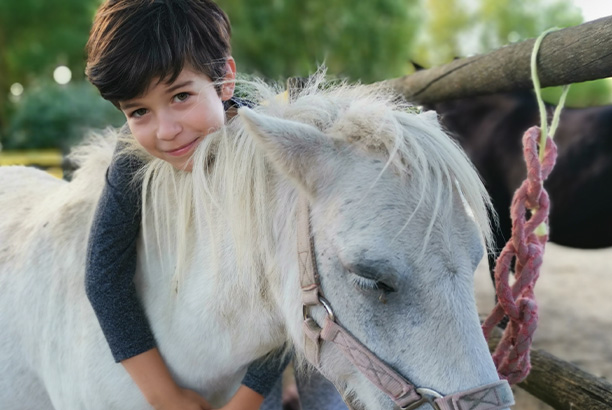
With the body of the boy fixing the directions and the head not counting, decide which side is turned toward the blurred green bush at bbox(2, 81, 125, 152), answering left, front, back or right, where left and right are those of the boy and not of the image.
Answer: back

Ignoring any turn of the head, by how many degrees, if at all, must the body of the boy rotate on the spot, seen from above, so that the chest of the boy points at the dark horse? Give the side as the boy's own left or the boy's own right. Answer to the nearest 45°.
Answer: approximately 135° to the boy's own left

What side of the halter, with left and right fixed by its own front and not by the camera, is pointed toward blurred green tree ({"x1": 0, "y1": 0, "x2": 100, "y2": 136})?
back

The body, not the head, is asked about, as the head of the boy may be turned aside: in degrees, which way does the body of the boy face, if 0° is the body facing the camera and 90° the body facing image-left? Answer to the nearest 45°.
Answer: approximately 0°

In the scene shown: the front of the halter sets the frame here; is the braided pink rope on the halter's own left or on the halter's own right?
on the halter's own left

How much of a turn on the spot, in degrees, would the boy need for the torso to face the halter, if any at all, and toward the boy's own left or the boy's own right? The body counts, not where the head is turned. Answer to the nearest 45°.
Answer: approximately 45° to the boy's own left

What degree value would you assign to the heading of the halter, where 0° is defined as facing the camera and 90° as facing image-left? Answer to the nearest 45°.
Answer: approximately 315°

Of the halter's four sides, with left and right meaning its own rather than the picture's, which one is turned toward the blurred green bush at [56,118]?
back

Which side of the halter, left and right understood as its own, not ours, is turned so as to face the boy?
back

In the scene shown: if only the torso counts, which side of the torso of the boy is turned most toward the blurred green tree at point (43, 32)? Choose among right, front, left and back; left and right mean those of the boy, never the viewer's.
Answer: back

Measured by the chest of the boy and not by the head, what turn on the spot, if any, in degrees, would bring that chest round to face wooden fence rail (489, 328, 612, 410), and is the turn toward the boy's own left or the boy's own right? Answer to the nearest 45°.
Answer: approximately 90° to the boy's own left

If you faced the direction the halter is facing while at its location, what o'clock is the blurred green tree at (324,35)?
The blurred green tree is roughly at 7 o'clock from the halter.

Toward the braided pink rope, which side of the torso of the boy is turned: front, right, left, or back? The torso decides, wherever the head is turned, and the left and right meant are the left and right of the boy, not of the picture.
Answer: left

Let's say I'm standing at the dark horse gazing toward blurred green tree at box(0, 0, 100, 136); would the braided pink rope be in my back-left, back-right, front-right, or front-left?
back-left
